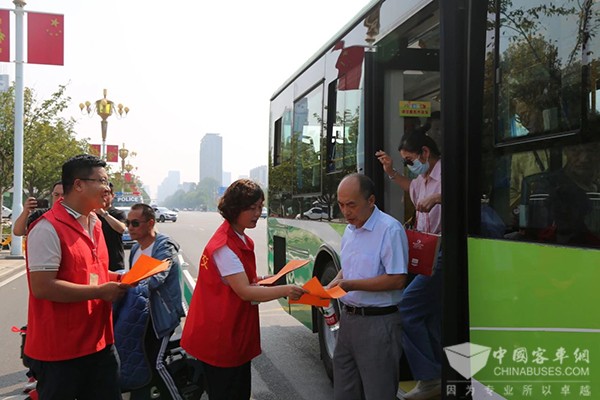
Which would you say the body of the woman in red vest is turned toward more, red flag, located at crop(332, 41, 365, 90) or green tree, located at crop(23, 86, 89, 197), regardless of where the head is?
the red flag

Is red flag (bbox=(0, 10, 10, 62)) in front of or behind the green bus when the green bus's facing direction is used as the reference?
behind

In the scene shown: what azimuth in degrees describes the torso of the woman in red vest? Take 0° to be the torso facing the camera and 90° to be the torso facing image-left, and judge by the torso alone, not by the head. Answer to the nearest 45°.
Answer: approximately 270°

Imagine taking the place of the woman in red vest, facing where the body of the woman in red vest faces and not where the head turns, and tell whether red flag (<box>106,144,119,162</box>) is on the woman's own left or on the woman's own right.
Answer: on the woman's own left

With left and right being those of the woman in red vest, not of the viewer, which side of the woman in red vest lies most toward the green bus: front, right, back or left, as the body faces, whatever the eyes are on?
front

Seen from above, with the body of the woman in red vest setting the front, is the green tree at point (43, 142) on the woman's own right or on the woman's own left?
on the woman's own left

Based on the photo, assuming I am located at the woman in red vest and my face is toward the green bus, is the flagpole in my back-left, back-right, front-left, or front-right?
back-left

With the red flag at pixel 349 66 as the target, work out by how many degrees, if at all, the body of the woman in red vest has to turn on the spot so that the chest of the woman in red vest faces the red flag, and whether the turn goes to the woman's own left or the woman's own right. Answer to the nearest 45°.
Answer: approximately 45° to the woman's own left
